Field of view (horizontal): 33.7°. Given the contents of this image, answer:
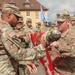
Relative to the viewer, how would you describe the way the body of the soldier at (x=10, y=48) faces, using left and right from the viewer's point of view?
facing to the right of the viewer

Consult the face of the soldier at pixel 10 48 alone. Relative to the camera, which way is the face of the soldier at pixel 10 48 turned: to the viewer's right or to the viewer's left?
to the viewer's right

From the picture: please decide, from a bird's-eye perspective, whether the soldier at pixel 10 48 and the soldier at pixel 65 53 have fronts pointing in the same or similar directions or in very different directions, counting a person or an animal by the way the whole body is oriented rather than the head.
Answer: very different directions

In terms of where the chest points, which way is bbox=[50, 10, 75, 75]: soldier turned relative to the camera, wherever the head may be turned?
to the viewer's left

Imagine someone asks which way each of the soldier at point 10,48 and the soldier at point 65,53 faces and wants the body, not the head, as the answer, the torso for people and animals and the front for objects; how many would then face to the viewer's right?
1

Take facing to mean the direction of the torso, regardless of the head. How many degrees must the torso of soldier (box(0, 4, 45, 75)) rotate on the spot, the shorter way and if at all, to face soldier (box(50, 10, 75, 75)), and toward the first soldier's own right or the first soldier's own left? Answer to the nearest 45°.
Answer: approximately 45° to the first soldier's own left
